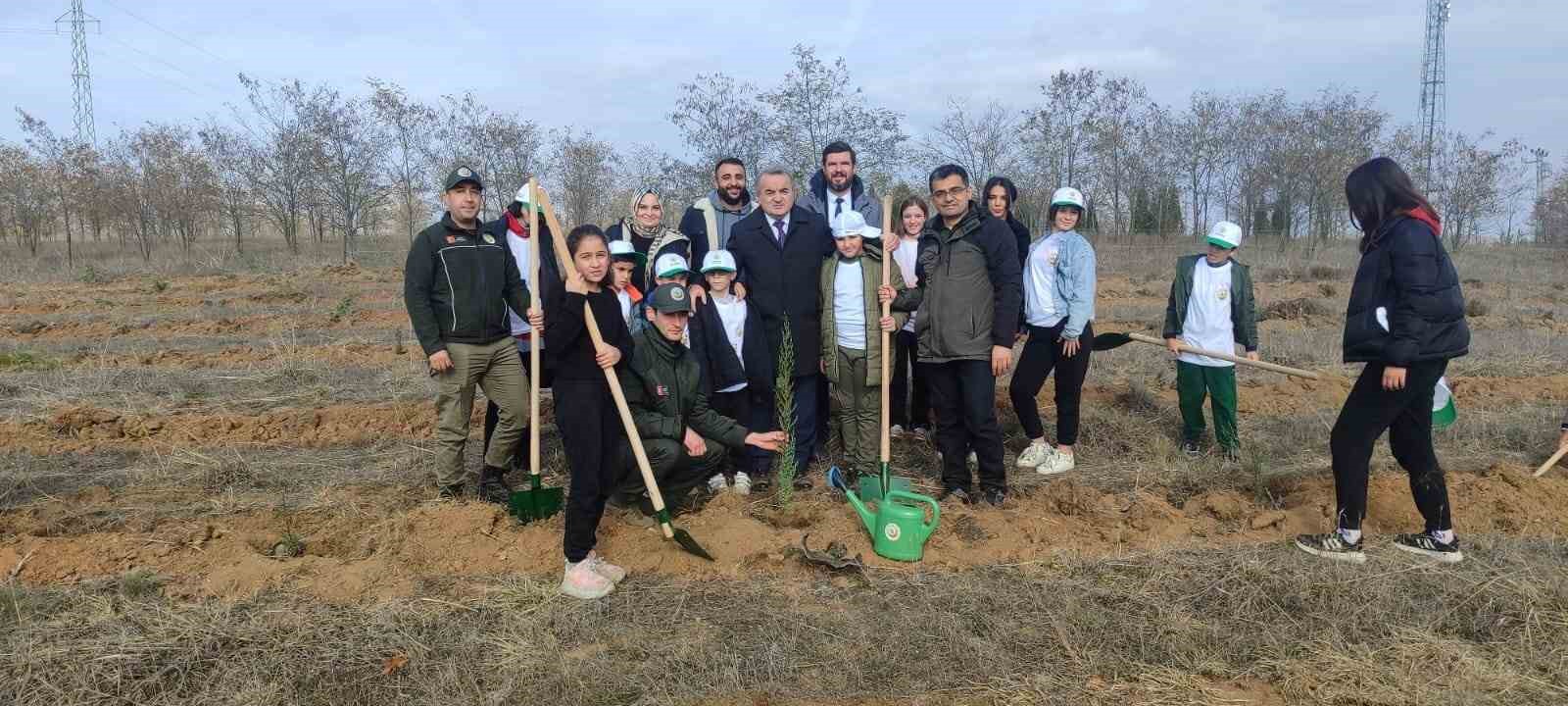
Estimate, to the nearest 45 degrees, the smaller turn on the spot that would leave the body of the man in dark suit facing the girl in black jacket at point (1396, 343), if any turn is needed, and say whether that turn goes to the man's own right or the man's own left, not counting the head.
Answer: approximately 45° to the man's own left

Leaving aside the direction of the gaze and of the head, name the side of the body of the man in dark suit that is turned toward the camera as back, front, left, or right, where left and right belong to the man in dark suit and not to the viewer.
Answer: front

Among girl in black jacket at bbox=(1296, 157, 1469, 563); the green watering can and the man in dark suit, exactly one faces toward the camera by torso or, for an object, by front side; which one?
the man in dark suit

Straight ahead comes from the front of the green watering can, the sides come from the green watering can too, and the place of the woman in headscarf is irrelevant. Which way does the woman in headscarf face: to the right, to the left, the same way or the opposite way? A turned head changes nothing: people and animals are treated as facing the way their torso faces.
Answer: to the left

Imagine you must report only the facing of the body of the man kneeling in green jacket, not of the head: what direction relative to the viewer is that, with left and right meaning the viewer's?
facing the viewer and to the right of the viewer

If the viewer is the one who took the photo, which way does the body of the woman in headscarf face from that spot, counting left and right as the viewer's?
facing the viewer

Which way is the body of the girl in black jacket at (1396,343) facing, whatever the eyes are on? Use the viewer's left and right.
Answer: facing to the left of the viewer

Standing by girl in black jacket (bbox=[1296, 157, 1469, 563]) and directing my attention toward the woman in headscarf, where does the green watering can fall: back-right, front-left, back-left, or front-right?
front-left

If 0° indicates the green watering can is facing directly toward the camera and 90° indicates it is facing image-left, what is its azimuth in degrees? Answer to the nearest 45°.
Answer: approximately 90°
